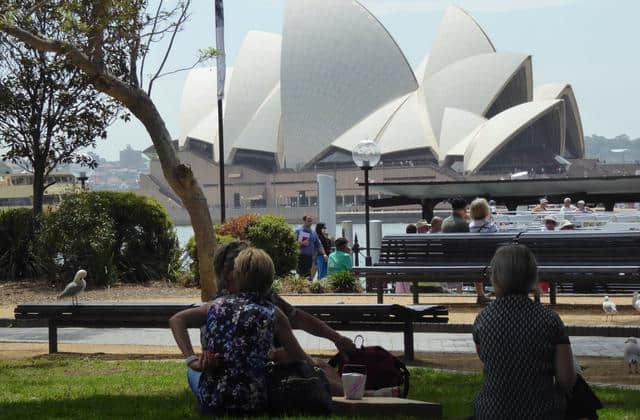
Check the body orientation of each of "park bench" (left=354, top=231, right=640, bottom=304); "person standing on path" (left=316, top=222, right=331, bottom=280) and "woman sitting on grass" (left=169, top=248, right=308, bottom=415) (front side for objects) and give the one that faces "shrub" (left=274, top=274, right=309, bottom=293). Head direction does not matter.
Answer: the woman sitting on grass

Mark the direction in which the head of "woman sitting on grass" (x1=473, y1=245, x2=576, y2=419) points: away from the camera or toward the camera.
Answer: away from the camera

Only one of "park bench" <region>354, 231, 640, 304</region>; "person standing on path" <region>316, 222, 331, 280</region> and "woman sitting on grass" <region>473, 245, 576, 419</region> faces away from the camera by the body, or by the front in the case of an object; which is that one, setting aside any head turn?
the woman sitting on grass

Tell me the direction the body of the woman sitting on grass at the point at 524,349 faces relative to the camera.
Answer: away from the camera

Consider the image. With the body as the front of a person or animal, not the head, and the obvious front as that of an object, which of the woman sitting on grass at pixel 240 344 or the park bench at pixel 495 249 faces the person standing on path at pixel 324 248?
the woman sitting on grass

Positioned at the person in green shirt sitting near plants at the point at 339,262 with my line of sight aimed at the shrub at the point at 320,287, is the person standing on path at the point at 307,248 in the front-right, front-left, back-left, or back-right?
back-right

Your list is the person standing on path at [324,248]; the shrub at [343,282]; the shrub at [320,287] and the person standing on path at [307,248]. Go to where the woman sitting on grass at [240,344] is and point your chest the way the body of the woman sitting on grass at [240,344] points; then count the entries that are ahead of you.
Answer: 4

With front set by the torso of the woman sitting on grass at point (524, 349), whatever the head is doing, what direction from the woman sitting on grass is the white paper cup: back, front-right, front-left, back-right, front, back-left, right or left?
front-left

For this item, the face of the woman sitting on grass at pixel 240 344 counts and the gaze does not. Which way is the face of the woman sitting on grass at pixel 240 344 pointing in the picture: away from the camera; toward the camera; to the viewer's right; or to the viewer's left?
away from the camera

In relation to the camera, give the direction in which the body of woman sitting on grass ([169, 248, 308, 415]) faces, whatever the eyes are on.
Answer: away from the camera
